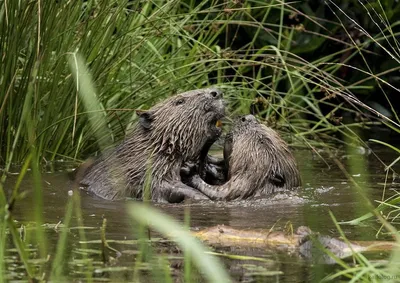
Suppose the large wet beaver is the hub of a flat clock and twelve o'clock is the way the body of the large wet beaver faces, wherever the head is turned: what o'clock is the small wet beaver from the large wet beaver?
The small wet beaver is roughly at 12 o'clock from the large wet beaver.

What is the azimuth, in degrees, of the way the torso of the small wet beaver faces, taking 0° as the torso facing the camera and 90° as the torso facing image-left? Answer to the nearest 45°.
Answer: approximately 90°

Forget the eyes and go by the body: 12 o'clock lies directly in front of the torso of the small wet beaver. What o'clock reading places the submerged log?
The submerged log is roughly at 9 o'clock from the small wet beaver.

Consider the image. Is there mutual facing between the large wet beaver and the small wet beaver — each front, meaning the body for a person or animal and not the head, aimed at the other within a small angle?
yes

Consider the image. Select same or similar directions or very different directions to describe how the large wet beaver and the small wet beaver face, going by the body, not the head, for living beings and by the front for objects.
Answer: very different directions

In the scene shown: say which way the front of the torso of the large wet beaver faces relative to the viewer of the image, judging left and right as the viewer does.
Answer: facing to the right of the viewer

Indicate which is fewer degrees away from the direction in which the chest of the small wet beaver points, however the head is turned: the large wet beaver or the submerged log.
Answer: the large wet beaver

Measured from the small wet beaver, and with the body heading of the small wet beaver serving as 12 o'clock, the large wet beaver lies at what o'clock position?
The large wet beaver is roughly at 12 o'clock from the small wet beaver.

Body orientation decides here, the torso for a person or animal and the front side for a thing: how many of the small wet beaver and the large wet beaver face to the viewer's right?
1

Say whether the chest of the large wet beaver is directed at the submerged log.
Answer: no
